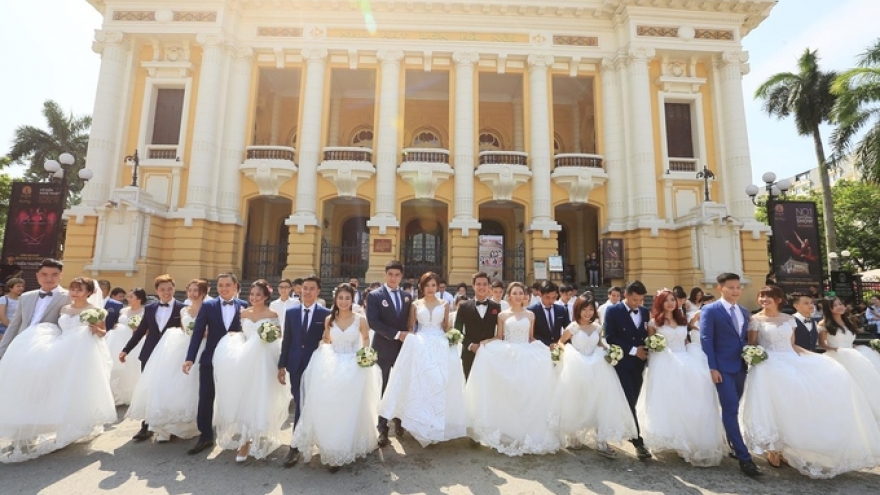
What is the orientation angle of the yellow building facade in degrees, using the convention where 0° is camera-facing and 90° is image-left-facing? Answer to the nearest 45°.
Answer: approximately 0°

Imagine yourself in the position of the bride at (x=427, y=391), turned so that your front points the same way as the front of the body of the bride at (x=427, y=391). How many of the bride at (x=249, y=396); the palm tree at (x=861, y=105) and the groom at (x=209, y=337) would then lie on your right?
2

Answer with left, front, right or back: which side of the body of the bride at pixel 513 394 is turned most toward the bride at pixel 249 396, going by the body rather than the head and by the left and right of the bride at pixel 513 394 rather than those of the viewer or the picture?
right

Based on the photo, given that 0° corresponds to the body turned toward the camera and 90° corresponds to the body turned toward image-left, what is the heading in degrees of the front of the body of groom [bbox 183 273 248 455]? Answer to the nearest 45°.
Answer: approximately 0°

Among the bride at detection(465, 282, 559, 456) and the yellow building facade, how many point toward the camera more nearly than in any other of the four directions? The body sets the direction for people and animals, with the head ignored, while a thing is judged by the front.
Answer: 2

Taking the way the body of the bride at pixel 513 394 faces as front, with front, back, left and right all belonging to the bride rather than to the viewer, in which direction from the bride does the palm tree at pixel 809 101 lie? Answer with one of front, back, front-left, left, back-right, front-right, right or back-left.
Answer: back-left

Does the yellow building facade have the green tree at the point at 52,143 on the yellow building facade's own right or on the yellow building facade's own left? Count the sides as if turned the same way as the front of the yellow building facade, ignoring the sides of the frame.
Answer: on the yellow building facade's own right

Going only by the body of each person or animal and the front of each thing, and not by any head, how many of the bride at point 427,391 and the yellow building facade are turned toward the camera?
2
